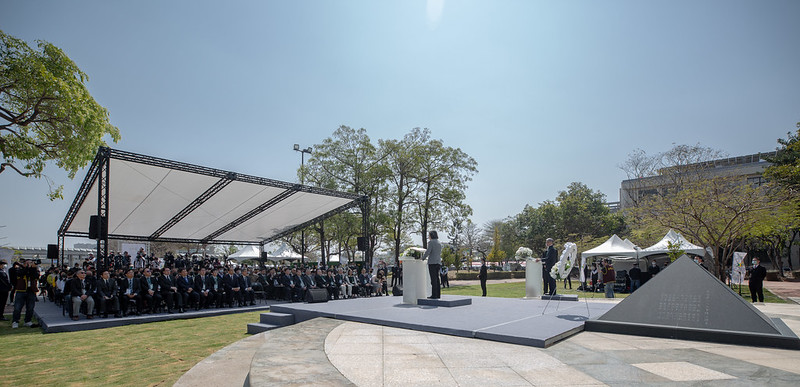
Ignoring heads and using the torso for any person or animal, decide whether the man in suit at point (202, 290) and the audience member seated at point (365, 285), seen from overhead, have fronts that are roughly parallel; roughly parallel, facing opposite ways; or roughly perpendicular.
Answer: roughly parallel

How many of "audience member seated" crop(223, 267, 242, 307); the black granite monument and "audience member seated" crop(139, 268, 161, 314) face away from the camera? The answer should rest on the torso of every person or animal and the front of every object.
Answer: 0

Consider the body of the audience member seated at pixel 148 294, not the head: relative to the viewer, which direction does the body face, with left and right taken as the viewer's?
facing the viewer and to the right of the viewer

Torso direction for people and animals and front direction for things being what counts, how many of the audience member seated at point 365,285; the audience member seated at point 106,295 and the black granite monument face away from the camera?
0

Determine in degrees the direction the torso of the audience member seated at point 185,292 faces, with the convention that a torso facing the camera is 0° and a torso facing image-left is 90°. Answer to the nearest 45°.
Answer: approximately 315°

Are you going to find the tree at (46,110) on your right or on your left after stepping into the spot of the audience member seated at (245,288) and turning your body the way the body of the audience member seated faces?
on your right

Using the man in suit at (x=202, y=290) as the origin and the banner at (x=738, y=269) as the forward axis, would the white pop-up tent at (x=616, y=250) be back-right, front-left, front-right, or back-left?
front-left

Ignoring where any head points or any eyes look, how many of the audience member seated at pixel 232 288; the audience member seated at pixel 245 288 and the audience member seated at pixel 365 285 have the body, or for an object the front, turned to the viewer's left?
0

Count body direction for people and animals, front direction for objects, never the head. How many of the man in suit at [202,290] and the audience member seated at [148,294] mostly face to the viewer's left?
0

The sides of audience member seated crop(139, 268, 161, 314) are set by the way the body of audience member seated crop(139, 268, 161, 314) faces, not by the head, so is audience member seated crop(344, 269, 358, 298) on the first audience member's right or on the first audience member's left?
on the first audience member's left

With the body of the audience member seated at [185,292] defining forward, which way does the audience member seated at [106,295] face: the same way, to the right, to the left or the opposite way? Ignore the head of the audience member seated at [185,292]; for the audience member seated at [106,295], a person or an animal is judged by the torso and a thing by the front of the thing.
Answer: the same way

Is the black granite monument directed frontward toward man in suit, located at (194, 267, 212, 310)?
no

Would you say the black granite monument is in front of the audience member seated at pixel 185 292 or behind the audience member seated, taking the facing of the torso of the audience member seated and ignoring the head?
in front
